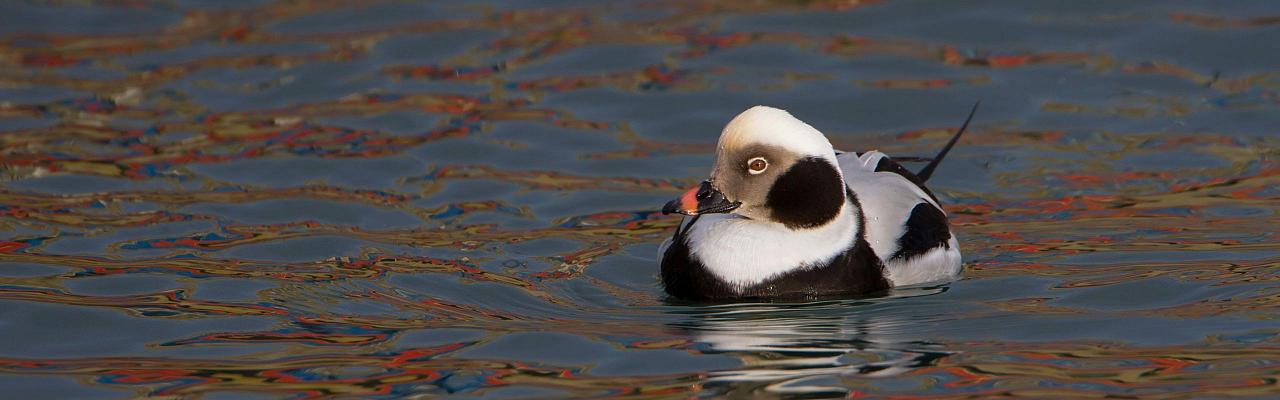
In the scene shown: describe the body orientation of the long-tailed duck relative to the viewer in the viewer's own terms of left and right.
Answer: facing the viewer and to the left of the viewer
